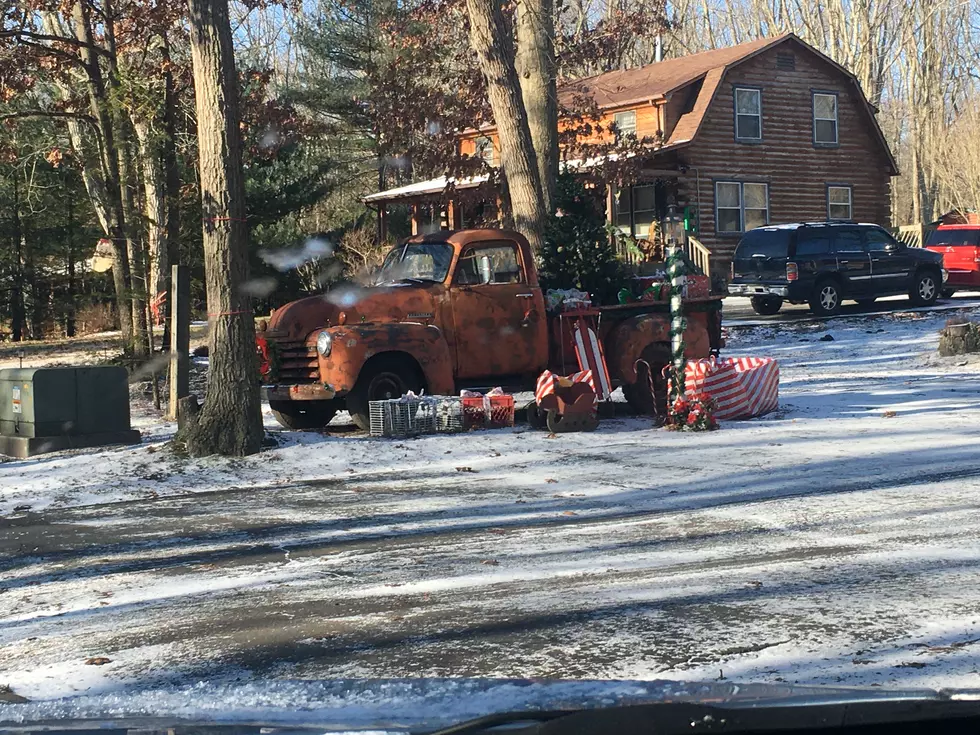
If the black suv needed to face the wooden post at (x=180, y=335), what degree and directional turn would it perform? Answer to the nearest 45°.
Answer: approximately 180°

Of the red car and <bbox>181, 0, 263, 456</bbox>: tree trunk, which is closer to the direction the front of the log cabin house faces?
the tree trunk

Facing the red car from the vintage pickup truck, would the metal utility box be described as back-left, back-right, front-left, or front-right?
back-left

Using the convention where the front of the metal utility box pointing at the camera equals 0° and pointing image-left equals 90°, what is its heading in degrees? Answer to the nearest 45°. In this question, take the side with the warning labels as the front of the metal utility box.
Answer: approximately 45°

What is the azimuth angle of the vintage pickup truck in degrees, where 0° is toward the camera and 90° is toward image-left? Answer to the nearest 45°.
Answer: approximately 45°

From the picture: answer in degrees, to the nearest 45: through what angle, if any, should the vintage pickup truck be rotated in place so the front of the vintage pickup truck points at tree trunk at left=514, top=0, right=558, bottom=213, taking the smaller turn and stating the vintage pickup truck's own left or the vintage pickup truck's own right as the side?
approximately 135° to the vintage pickup truck's own right

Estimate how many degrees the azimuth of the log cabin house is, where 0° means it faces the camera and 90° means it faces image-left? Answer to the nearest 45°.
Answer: approximately 45°

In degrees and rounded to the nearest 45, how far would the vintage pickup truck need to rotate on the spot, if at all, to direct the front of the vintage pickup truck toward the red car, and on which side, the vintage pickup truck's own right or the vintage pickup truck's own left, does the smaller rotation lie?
approximately 180°

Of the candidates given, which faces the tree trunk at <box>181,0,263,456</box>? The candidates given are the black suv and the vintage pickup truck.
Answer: the vintage pickup truck
